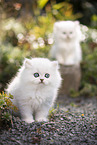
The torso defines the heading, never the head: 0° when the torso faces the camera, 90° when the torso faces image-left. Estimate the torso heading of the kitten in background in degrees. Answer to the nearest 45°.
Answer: approximately 0°

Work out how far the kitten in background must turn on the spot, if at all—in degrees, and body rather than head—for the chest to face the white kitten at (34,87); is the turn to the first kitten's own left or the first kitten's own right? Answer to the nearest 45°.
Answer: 0° — it already faces it
